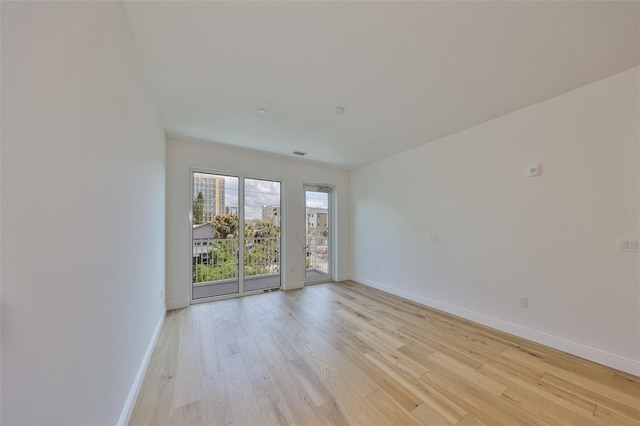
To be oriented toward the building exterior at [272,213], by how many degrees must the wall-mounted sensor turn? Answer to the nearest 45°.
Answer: approximately 45° to its right

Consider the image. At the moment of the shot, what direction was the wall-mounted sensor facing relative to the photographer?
facing the viewer and to the left of the viewer

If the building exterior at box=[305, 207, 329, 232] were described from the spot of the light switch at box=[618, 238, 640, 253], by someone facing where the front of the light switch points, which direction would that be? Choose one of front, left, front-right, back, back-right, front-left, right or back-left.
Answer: right

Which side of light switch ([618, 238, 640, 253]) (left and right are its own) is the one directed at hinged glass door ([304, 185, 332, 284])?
right

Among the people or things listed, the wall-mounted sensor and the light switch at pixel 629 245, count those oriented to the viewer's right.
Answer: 0
